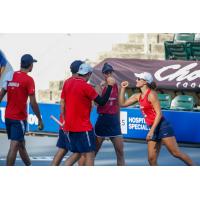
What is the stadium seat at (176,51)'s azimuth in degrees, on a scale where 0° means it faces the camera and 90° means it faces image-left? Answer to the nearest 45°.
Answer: approximately 0°

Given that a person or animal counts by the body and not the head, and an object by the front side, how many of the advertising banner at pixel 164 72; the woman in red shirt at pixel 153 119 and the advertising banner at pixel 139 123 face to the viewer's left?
1

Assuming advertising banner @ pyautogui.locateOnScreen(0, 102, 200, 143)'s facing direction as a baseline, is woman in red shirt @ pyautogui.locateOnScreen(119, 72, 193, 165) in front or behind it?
in front

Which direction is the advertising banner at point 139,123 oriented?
toward the camera

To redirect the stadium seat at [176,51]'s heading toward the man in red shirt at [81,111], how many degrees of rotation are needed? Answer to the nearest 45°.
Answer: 0° — it already faces them

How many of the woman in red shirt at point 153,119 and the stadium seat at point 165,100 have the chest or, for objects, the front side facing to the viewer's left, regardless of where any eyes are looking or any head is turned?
1

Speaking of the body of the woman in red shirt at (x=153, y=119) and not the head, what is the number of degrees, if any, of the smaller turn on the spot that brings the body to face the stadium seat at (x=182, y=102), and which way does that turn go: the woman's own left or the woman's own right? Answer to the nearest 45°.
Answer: approximately 90° to the woman's own right

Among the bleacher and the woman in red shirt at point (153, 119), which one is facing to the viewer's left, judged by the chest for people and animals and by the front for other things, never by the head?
the woman in red shirt

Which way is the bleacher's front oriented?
toward the camera

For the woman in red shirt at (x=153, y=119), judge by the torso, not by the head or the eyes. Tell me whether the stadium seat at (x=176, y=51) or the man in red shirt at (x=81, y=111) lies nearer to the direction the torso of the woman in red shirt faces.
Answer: the man in red shirt

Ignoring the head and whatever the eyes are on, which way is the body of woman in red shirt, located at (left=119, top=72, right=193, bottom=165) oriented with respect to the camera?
to the viewer's left

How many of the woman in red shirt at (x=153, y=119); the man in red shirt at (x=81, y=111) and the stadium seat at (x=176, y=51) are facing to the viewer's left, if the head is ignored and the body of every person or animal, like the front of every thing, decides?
1

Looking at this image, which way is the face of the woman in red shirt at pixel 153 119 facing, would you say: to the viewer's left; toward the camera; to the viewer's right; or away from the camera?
to the viewer's left
